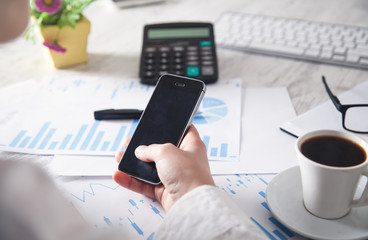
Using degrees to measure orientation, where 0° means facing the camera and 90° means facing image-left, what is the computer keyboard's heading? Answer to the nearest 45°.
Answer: approximately 0°

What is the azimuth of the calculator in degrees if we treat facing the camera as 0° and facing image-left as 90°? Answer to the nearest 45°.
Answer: approximately 0°

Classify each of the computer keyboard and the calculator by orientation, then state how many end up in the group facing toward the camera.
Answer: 2
